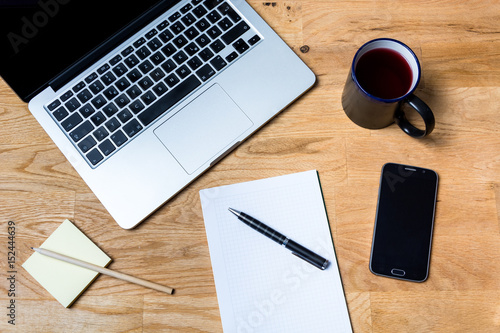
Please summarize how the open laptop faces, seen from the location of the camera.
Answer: facing the viewer and to the right of the viewer
